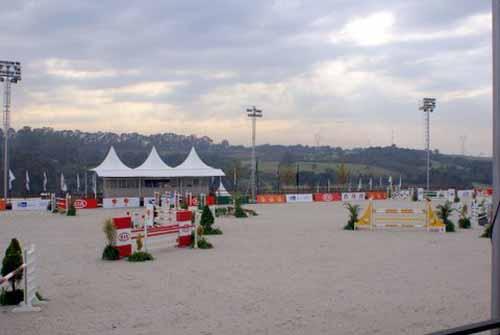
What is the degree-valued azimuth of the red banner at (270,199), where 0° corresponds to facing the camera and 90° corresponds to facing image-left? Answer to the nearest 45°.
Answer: approximately 0°

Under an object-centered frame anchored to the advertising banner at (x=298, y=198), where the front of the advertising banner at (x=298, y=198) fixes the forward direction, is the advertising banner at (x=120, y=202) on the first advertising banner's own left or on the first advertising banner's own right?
on the first advertising banner's own right

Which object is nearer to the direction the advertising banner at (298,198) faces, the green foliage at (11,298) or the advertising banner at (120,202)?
the green foliage

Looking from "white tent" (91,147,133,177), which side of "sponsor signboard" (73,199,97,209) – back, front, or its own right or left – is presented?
back

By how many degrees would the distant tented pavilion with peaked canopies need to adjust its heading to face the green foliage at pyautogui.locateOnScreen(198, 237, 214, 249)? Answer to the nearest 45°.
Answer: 0° — it already faces it
